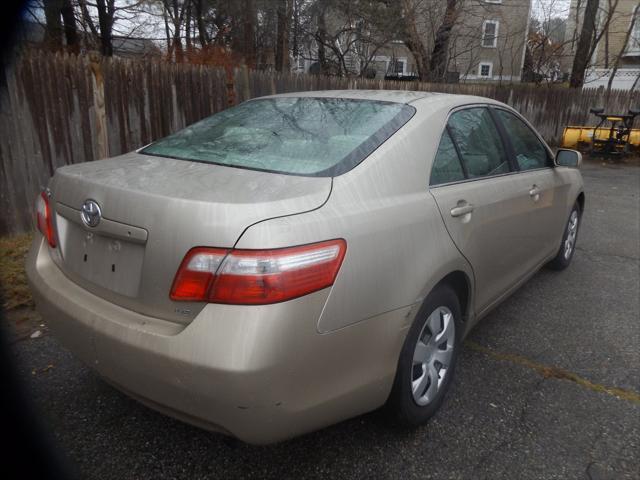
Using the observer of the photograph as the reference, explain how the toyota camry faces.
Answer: facing away from the viewer and to the right of the viewer

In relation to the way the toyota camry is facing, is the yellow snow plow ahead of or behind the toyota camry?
ahead

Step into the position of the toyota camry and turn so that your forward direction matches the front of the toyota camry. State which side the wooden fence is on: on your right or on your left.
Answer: on your left
